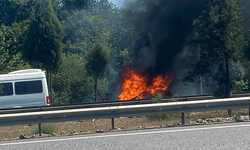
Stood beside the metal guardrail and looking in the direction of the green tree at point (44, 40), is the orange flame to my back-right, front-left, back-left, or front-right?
front-right

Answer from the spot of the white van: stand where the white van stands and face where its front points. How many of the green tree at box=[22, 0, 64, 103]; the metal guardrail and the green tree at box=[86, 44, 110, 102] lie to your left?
1

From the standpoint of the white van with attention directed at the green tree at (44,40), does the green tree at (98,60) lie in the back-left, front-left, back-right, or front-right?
front-right

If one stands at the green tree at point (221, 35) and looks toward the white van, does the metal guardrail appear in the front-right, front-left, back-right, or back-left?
front-left
